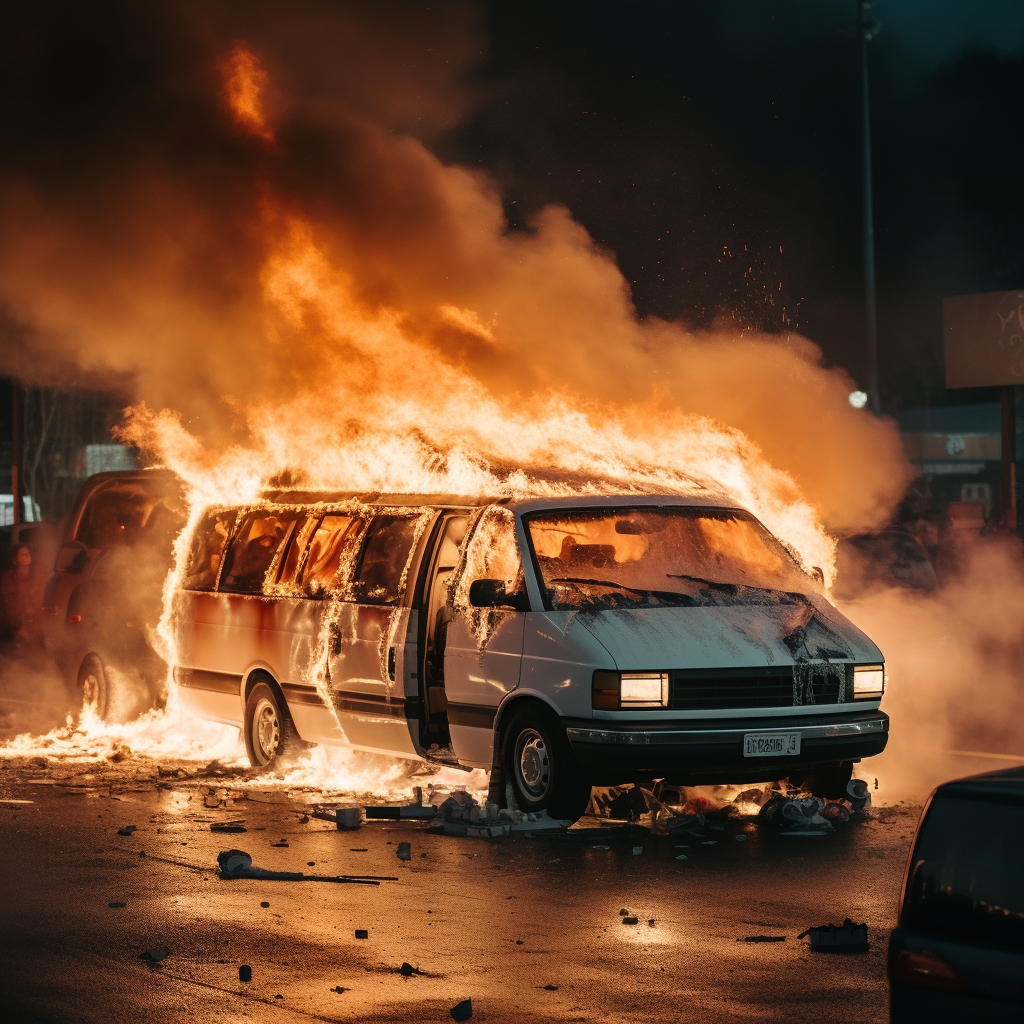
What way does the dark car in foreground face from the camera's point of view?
away from the camera

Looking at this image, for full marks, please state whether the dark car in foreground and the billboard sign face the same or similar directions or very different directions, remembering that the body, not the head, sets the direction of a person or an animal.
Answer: very different directions

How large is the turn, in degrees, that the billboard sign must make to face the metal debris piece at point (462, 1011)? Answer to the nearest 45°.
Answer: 0° — it already faces it

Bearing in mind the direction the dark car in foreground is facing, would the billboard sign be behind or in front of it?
in front

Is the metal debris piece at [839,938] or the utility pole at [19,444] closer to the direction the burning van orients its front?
the metal debris piece

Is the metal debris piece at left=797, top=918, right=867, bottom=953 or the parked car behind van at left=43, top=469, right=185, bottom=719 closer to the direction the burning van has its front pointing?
the metal debris piece

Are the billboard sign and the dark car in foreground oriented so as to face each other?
yes

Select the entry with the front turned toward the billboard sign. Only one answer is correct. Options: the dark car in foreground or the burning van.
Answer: the dark car in foreground

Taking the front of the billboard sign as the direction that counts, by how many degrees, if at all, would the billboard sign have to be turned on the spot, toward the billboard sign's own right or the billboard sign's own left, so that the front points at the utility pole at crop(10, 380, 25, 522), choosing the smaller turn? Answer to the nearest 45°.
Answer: approximately 90° to the billboard sign's own right

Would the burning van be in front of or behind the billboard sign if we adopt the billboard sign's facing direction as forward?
in front

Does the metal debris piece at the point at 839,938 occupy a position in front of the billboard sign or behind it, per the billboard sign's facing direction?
in front

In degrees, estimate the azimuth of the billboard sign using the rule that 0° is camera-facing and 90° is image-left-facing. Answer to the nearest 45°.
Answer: approximately 0°

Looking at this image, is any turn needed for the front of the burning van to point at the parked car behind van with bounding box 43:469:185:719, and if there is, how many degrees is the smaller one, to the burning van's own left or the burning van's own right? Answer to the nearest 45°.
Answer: approximately 180°
